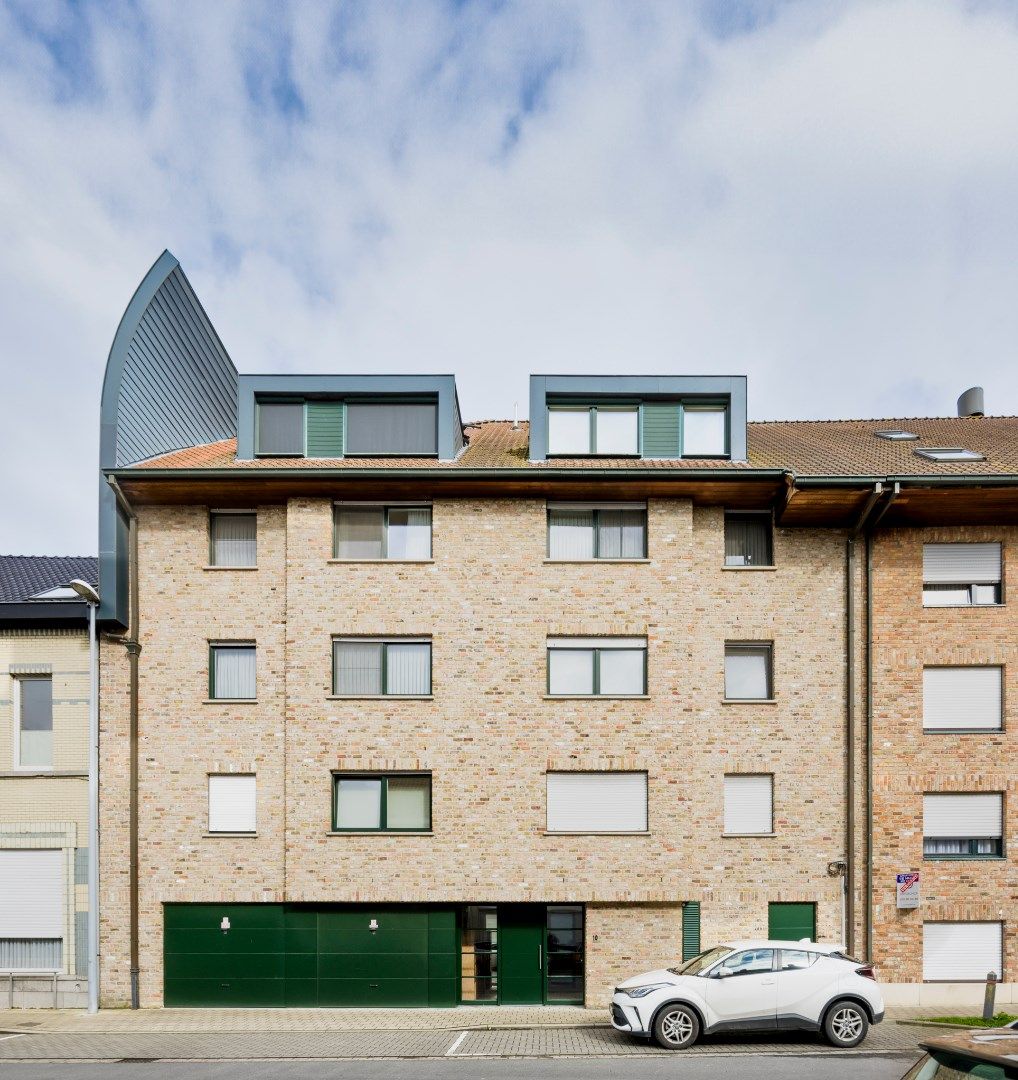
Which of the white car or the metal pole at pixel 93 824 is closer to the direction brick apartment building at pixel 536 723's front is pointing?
the white car

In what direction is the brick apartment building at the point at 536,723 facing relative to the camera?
toward the camera

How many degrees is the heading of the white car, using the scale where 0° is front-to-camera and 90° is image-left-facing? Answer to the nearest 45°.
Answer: approximately 90°

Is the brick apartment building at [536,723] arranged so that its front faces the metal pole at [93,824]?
no

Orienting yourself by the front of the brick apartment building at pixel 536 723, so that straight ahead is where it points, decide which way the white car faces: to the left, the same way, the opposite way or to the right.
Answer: to the right

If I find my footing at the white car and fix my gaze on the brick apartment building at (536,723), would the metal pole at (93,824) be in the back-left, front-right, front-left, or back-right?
front-left
